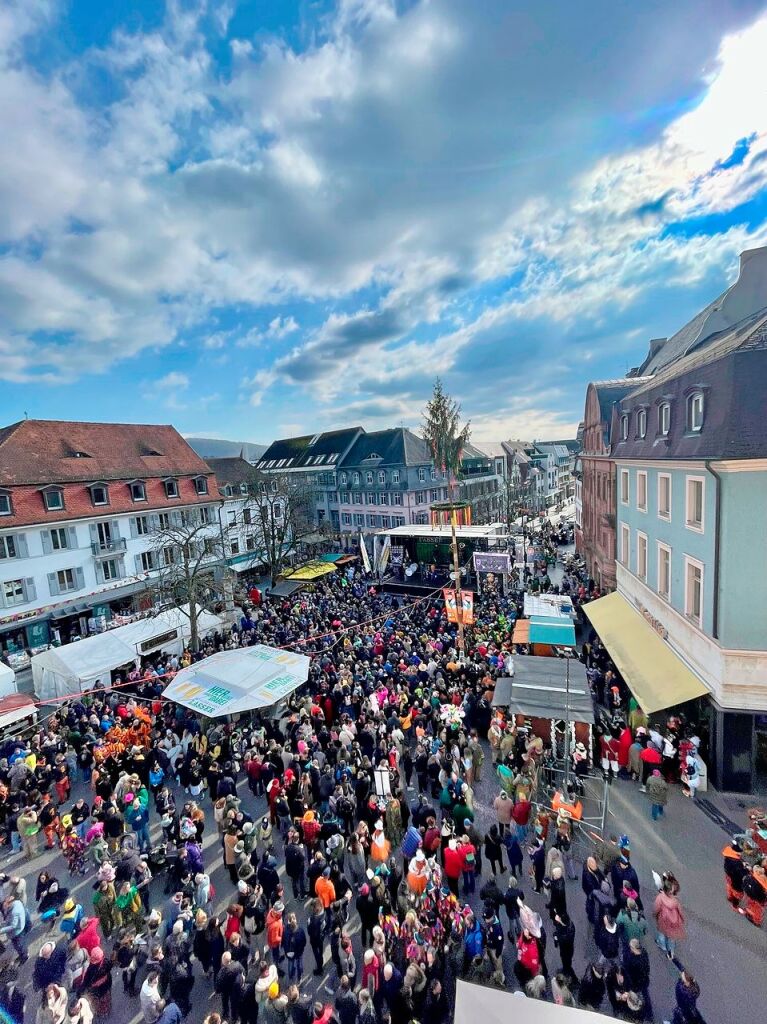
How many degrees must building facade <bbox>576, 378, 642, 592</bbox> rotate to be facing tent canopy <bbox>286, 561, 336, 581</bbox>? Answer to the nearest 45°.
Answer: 0° — it already faces it

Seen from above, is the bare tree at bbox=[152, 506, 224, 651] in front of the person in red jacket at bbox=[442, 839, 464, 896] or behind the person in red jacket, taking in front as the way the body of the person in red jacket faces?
in front

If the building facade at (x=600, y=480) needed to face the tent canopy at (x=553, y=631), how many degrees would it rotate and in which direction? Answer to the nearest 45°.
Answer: approximately 90° to its left

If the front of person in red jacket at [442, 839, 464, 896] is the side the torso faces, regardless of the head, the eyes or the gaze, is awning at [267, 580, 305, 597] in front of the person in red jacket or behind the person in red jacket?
in front

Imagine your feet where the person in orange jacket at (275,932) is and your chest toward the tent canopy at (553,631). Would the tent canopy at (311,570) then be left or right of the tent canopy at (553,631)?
left

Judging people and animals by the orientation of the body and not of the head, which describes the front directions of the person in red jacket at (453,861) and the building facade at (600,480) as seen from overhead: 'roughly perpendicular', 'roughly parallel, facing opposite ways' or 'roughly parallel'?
roughly perpendicular

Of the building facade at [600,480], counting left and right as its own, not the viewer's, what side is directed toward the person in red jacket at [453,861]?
left

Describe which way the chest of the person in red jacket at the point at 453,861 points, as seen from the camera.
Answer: away from the camera

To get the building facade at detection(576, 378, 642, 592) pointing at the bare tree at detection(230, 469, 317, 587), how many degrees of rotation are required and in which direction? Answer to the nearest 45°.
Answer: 0° — it already faces it

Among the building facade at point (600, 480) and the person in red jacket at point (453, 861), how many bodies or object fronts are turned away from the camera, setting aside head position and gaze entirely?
1

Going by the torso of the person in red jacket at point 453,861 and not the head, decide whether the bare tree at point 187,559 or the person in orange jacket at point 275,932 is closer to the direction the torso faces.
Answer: the bare tree

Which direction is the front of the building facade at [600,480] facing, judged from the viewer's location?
facing to the left of the viewer

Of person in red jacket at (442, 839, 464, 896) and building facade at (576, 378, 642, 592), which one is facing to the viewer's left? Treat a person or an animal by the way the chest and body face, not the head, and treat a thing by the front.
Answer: the building facade

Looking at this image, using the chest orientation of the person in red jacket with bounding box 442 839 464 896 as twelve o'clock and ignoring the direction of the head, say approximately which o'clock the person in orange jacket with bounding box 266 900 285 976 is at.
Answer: The person in orange jacket is roughly at 8 o'clock from the person in red jacket.

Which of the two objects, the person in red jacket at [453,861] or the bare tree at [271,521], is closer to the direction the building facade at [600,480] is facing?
the bare tree
